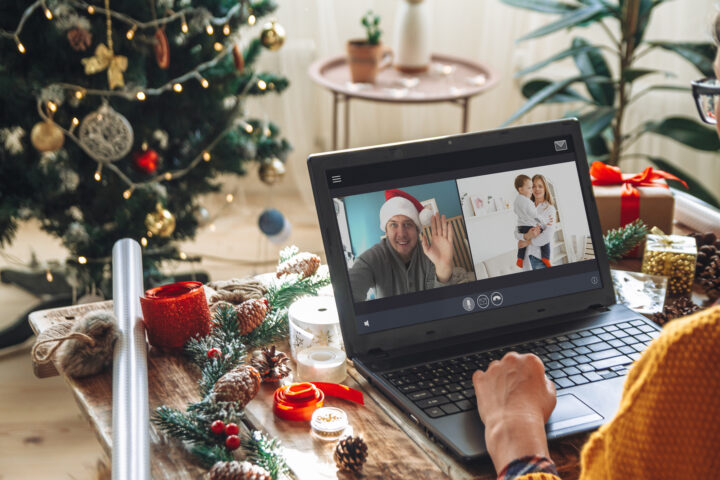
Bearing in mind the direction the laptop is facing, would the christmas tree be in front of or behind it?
behind

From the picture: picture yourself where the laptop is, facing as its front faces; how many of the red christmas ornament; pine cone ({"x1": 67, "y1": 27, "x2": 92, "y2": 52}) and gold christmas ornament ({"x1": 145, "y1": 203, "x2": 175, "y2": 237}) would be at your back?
3

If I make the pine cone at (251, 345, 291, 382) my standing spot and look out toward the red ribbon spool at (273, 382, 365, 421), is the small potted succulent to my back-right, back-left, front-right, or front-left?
back-left

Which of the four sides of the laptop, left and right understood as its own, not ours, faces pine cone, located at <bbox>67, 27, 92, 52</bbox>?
back

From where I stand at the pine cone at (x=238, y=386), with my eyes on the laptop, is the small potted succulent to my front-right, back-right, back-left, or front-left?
front-left

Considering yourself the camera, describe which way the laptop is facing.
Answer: facing the viewer and to the right of the viewer

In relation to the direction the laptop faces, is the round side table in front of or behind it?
behind
